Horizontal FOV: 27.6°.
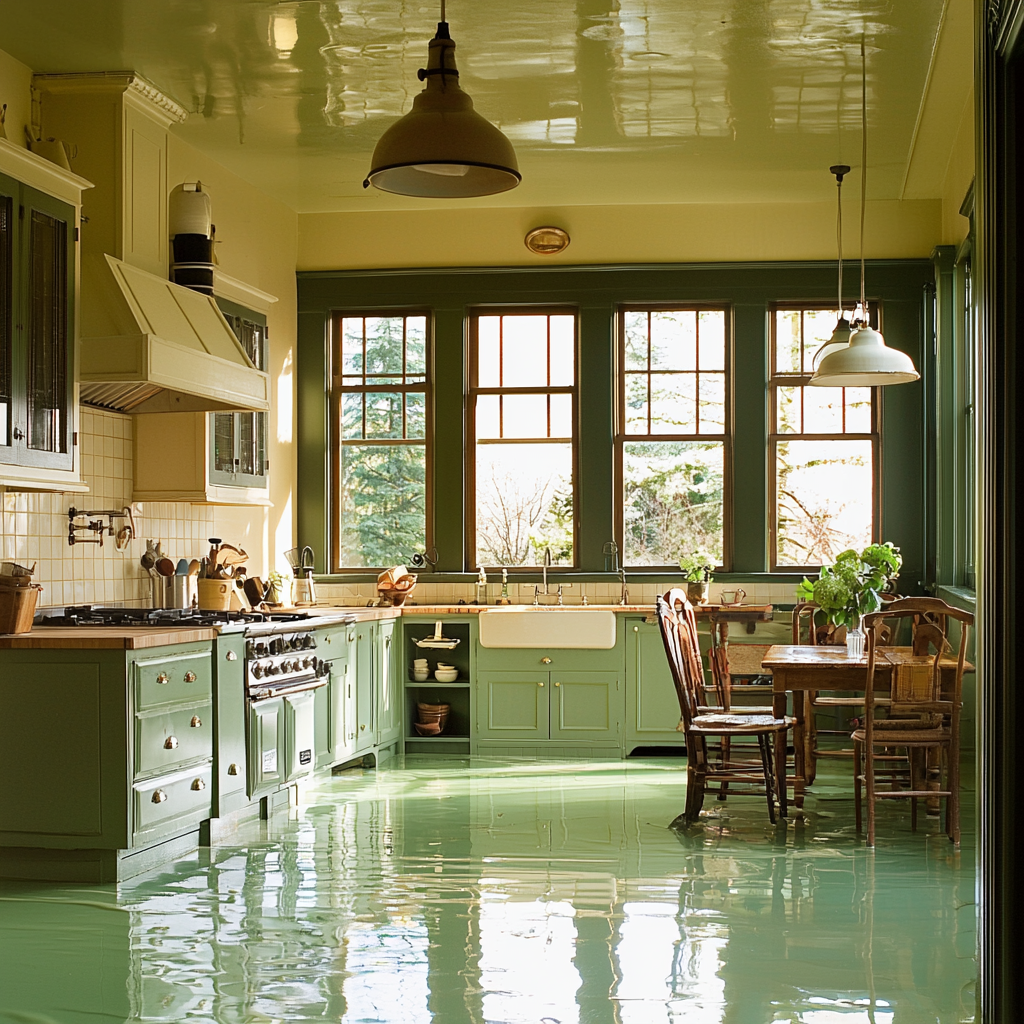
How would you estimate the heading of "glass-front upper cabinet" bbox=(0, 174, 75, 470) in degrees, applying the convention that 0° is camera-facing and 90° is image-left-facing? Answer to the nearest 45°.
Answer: approximately 315°

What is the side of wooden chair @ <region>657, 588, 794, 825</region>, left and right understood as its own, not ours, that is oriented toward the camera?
right

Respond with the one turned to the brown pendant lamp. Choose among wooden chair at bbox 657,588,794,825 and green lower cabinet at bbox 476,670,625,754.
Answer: the green lower cabinet

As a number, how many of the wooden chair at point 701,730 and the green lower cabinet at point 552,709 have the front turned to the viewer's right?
1

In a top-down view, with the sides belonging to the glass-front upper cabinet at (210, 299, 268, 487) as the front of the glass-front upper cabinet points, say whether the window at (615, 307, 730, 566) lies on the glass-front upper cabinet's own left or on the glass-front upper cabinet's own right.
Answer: on the glass-front upper cabinet's own left

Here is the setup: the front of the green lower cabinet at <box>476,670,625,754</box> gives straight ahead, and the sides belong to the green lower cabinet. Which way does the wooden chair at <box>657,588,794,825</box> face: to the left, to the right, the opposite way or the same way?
to the left

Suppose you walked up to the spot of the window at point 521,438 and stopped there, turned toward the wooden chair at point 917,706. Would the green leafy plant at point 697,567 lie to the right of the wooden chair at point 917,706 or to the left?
left

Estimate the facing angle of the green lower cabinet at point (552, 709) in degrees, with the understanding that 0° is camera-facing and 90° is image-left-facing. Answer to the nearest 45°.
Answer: approximately 0°

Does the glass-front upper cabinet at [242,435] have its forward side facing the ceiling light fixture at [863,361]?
yes

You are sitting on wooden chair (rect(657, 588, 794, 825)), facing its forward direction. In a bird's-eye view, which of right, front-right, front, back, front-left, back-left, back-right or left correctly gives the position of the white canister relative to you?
back
